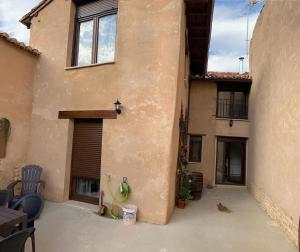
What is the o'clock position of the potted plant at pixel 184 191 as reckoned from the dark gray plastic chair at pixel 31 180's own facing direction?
The potted plant is roughly at 8 o'clock from the dark gray plastic chair.

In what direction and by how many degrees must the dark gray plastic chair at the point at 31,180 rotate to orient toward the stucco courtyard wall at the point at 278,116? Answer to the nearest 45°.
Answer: approximately 90° to its left

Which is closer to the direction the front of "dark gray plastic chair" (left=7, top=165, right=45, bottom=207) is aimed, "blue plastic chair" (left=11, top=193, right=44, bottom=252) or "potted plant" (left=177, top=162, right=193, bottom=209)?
the blue plastic chair

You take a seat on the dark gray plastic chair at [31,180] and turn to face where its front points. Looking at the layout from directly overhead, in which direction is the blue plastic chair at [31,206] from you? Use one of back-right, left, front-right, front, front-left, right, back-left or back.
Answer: front-left

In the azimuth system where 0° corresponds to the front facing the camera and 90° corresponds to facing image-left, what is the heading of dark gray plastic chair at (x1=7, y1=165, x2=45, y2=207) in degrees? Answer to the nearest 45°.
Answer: approximately 45°

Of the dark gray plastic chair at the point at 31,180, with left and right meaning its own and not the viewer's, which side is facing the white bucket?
left

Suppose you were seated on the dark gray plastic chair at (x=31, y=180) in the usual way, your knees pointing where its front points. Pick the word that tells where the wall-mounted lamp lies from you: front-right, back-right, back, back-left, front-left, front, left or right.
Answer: left

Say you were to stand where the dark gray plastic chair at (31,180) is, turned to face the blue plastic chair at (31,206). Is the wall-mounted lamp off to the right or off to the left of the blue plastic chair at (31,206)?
left

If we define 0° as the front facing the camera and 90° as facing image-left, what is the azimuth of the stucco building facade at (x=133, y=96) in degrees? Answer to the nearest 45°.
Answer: approximately 0°
